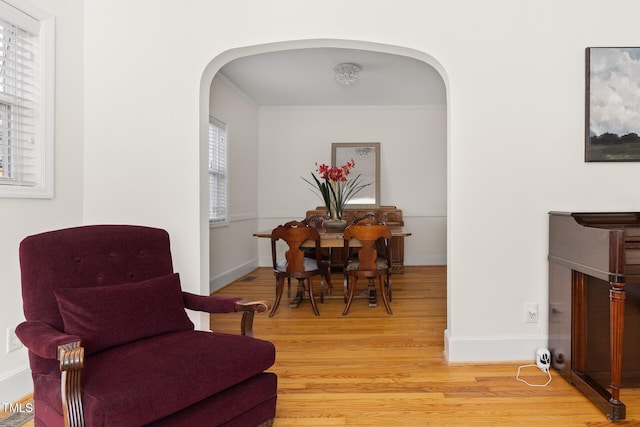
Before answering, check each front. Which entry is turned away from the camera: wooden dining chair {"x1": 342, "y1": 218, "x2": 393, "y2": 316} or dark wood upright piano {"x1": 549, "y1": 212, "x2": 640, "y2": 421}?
the wooden dining chair

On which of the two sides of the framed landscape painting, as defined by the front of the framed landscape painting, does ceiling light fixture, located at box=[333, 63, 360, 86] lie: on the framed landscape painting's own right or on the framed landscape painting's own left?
on the framed landscape painting's own right

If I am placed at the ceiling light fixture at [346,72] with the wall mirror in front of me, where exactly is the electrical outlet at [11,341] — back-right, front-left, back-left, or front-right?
back-left

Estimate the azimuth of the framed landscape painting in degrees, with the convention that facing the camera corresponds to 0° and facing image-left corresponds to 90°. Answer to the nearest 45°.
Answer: approximately 0°

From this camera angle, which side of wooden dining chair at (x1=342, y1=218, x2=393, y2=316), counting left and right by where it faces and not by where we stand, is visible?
back

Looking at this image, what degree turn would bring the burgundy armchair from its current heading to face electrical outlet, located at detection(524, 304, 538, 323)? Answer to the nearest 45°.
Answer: approximately 45° to its left
